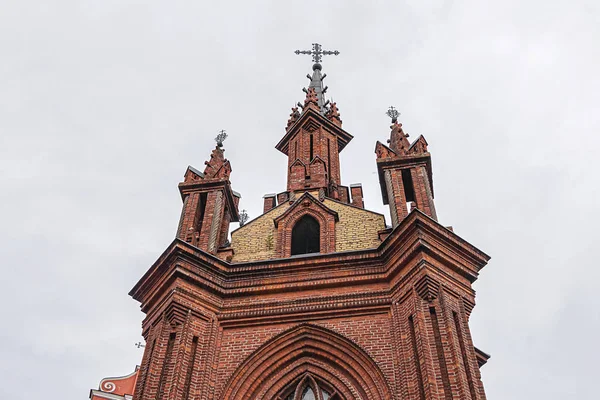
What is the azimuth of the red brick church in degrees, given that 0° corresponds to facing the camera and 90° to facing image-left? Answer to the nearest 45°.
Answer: approximately 0°
